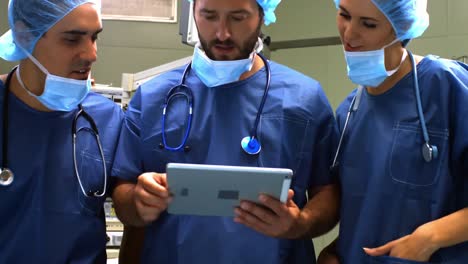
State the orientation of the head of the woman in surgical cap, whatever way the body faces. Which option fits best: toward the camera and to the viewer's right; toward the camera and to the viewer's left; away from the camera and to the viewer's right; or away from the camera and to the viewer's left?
toward the camera and to the viewer's left

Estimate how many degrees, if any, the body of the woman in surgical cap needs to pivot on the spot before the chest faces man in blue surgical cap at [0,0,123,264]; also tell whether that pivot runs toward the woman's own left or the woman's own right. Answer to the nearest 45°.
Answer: approximately 45° to the woman's own right

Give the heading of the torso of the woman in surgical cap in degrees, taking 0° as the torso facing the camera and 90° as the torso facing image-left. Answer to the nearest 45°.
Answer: approximately 45°

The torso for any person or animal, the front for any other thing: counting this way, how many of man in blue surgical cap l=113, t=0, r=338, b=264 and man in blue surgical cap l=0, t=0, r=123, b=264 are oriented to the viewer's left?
0

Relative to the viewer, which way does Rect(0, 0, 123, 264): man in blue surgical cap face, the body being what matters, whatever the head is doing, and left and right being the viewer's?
facing the viewer and to the right of the viewer
